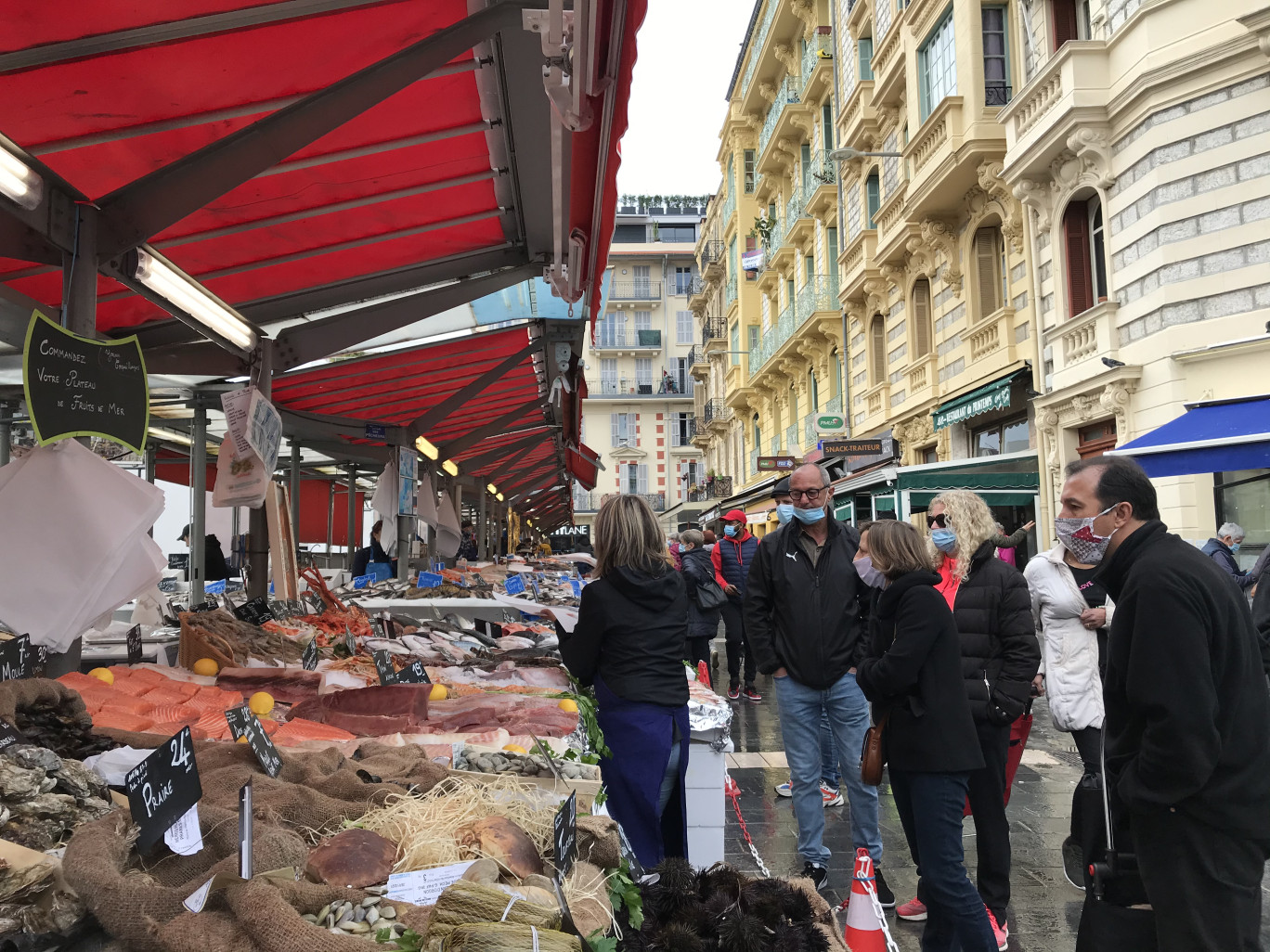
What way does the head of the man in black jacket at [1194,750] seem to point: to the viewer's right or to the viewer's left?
to the viewer's left

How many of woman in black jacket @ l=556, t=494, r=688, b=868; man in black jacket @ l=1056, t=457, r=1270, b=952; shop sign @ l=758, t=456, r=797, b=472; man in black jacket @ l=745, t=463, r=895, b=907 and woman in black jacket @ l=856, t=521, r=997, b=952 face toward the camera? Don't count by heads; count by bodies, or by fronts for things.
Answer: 2

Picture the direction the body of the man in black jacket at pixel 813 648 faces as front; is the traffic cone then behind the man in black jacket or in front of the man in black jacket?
in front

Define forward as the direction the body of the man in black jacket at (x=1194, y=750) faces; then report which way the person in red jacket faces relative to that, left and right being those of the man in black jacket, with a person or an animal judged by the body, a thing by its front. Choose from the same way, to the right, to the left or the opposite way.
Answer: to the left

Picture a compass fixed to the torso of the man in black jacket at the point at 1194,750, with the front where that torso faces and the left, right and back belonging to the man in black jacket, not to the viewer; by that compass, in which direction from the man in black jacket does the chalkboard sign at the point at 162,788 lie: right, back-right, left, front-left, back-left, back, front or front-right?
front-left

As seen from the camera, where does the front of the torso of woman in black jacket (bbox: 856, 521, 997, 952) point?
to the viewer's left

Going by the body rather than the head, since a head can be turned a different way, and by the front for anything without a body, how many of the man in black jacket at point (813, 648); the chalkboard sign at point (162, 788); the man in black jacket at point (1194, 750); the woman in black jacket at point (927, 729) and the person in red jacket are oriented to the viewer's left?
2

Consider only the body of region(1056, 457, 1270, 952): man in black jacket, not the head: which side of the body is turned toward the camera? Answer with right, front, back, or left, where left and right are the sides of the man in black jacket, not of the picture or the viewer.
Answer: left

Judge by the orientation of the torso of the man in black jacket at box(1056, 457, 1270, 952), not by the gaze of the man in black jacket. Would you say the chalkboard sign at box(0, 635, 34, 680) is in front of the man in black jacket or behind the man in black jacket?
in front

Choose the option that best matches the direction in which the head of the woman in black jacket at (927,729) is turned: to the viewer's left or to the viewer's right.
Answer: to the viewer's left

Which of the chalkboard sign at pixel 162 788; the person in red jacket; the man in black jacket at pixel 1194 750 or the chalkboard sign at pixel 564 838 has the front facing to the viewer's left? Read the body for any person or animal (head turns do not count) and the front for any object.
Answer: the man in black jacket

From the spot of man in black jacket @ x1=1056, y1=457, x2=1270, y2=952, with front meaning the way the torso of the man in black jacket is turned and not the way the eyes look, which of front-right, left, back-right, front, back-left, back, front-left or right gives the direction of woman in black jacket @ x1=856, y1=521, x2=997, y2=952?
front-right

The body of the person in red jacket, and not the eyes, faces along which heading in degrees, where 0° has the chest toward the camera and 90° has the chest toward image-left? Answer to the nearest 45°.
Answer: approximately 0°
